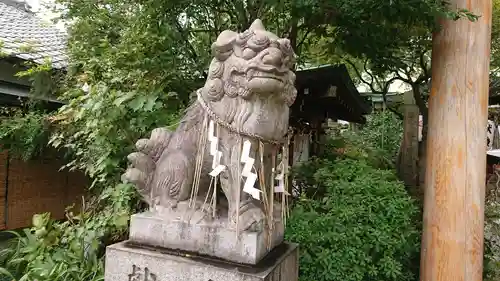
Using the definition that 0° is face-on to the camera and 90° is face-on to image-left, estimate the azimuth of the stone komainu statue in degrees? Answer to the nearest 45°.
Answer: approximately 315°

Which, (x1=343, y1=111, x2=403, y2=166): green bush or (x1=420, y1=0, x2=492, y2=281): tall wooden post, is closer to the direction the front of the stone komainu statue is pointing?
the tall wooden post

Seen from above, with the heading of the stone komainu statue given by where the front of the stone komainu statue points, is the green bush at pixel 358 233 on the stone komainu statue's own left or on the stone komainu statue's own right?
on the stone komainu statue's own left

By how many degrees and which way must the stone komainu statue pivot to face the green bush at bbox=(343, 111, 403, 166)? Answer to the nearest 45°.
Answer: approximately 90° to its left
